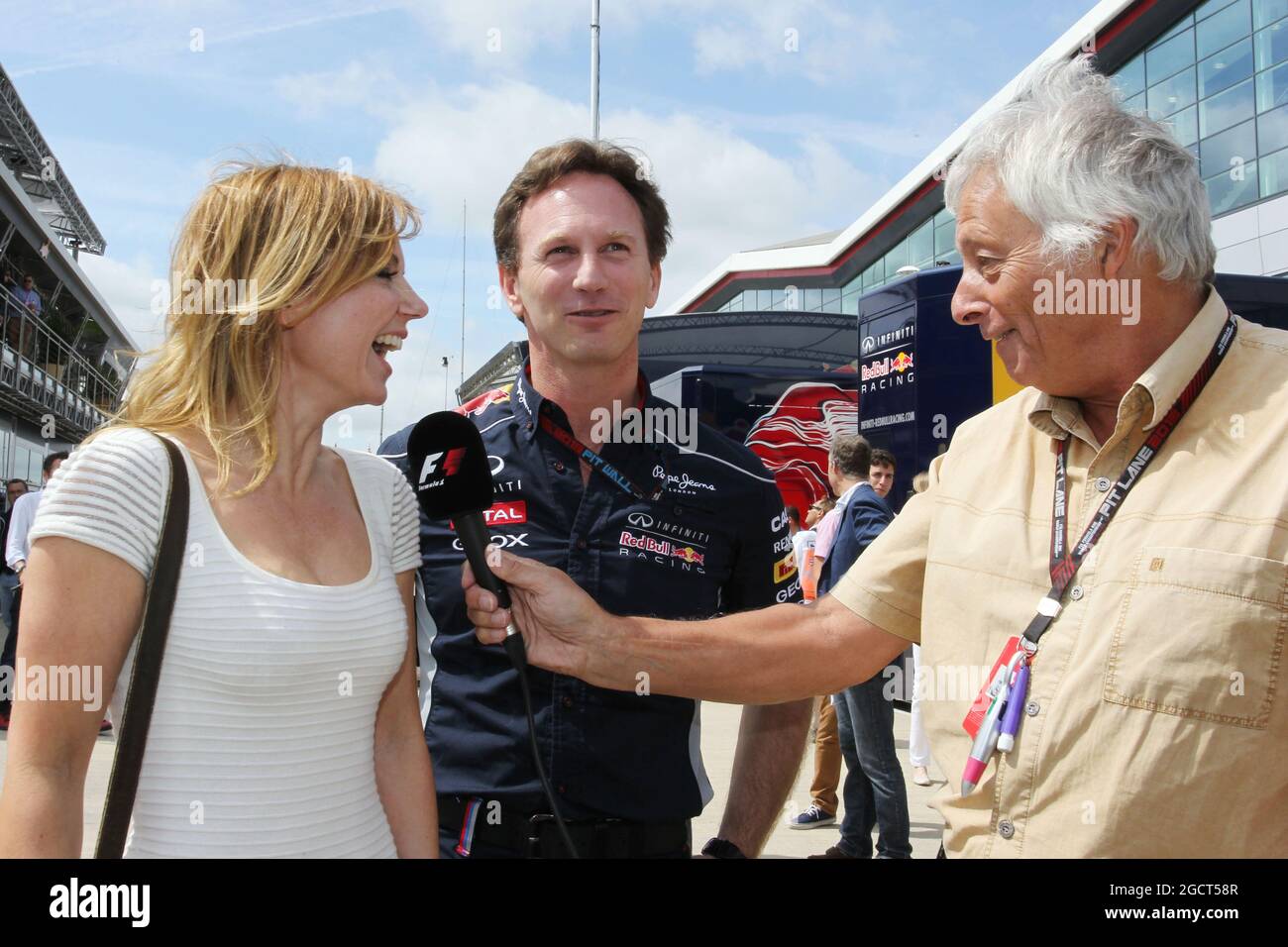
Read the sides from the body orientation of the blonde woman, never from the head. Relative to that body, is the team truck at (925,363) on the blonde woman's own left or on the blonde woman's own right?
on the blonde woman's own left

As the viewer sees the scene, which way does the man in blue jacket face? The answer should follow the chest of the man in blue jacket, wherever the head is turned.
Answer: to the viewer's left

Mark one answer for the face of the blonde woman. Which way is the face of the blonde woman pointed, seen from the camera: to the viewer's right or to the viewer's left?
to the viewer's right

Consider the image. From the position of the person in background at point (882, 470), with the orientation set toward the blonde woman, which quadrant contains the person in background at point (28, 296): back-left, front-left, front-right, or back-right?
back-right

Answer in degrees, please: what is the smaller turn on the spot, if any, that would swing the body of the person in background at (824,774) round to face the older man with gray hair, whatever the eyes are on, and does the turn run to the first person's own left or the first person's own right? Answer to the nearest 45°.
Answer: approximately 90° to the first person's own left

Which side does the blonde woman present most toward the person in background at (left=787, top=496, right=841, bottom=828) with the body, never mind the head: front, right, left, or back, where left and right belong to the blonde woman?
left

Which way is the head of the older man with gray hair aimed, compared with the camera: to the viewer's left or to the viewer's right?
to the viewer's left

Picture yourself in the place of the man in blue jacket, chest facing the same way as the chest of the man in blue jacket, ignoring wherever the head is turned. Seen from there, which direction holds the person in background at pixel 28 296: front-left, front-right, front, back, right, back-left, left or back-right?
front-right
